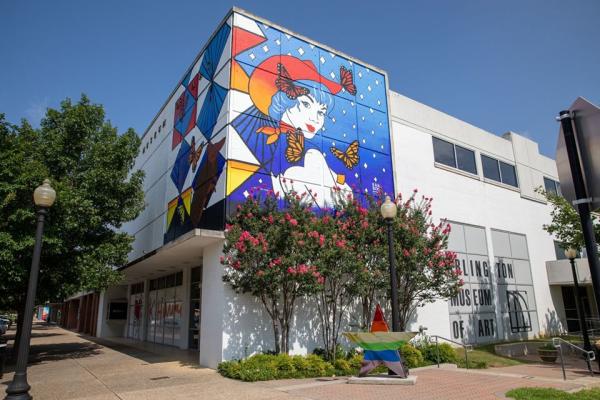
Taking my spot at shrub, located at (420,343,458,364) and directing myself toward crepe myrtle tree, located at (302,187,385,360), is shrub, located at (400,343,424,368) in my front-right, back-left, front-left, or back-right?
front-left
